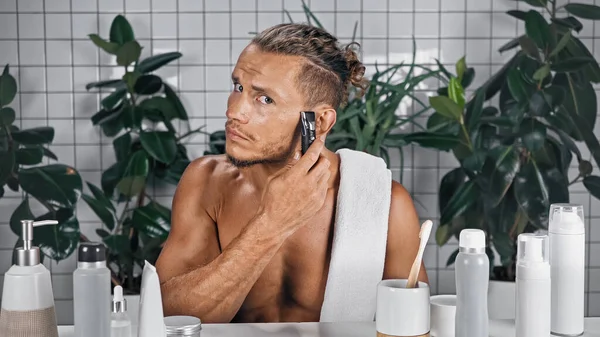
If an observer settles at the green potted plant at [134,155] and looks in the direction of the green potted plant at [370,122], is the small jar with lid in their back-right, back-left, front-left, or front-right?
front-right

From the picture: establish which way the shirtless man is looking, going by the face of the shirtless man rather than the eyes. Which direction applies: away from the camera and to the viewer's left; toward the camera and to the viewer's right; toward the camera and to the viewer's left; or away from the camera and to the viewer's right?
toward the camera and to the viewer's left

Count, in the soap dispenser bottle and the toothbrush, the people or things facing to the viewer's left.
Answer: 1
